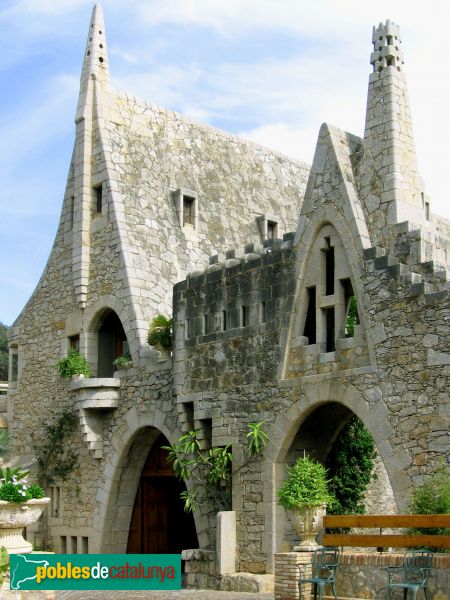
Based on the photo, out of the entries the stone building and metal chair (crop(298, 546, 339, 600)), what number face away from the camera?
0

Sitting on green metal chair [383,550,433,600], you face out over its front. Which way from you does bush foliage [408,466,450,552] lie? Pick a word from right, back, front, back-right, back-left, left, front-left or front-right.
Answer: back-right

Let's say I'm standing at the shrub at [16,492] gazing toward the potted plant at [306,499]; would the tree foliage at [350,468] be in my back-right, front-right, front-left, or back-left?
front-left

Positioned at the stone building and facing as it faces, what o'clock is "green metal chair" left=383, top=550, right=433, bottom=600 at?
The green metal chair is roughly at 10 o'clock from the stone building.

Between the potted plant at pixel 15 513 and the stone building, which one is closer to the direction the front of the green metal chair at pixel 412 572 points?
the potted plant

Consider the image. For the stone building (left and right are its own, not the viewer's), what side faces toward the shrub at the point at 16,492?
front

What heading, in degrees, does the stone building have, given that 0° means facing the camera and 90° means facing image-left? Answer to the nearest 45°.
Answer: approximately 45°

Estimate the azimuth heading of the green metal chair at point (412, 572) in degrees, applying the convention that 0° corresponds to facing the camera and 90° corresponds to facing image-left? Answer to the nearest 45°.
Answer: approximately 45°

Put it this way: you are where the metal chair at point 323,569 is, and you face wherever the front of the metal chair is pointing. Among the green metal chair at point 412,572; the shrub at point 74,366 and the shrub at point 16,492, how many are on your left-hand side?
1

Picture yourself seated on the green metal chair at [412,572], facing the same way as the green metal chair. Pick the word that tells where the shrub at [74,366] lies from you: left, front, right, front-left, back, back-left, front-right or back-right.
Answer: right
